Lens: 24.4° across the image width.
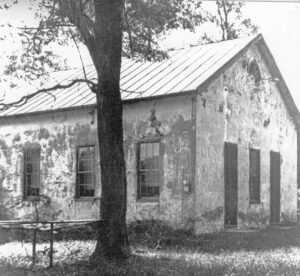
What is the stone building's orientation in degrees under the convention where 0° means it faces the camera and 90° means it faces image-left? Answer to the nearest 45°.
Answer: approximately 315°

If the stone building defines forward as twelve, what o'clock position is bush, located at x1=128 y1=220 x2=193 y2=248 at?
The bush is roughly at 2 o'clock from the stone building.
